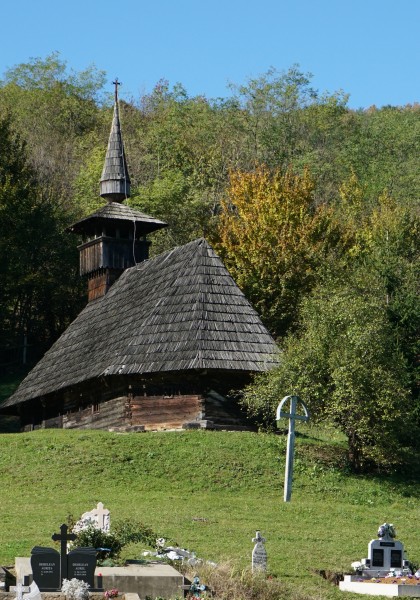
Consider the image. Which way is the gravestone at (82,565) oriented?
toward the camera

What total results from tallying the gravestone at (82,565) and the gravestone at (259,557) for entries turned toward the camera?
2

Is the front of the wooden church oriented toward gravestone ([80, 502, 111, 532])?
no

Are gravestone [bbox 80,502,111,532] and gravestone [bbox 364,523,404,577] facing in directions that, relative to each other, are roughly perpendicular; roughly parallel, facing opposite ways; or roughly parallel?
roughly parallel

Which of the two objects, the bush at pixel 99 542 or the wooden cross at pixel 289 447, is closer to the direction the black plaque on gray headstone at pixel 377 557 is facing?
the bush

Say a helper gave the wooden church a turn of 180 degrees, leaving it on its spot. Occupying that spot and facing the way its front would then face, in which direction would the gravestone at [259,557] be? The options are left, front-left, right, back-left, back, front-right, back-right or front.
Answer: front-right

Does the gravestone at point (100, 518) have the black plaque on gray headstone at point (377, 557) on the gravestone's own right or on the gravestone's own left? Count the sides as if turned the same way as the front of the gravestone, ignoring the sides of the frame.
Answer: on the gravestone's own left

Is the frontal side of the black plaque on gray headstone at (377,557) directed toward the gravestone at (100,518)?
no

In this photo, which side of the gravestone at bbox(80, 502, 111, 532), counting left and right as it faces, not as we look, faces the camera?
front

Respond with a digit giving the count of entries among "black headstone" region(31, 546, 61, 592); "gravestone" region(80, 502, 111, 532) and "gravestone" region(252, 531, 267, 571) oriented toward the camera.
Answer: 3

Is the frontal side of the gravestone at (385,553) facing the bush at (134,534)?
no

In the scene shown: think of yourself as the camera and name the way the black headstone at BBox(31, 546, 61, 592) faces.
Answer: facing the viewer

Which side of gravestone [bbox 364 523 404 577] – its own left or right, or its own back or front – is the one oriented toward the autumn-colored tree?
back

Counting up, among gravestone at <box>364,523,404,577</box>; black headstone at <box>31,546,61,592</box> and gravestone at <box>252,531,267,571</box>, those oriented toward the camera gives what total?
3

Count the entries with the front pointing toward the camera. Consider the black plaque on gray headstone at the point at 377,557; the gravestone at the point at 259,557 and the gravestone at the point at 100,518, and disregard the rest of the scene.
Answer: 3

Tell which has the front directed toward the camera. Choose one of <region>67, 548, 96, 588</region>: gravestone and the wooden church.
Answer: the gravestone
